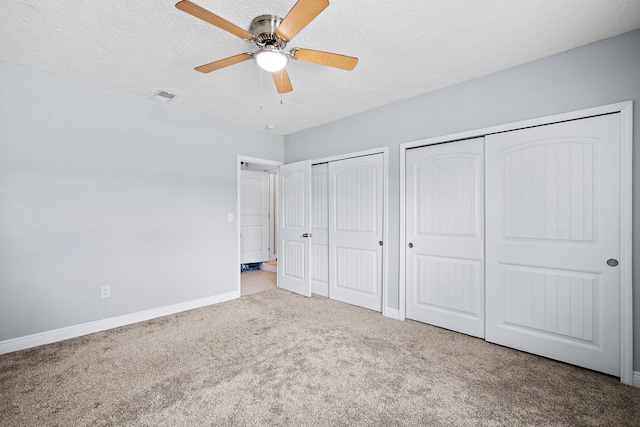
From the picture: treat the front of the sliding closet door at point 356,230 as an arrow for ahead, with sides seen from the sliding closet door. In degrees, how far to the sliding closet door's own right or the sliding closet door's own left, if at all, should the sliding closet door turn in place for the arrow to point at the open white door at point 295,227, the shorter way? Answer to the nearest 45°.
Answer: approximately 90° to the sliding closet door's own right

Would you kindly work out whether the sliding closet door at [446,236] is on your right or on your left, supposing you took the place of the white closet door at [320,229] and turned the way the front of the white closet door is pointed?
on your left

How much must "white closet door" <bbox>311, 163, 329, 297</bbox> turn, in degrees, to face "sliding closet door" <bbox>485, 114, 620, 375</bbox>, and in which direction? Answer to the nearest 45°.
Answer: approximately 90° to its left

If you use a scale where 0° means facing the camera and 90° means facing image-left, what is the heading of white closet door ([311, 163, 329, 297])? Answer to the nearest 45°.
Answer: approximately 45°

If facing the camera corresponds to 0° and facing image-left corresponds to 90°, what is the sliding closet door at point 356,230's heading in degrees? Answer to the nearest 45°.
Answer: approximately 45°

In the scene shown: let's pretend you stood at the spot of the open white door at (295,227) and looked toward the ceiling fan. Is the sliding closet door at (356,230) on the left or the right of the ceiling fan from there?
left

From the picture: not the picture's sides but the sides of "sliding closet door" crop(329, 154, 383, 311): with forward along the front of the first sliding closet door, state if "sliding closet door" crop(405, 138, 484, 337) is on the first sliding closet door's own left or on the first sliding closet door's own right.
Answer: on the first sliding closet door's own left
